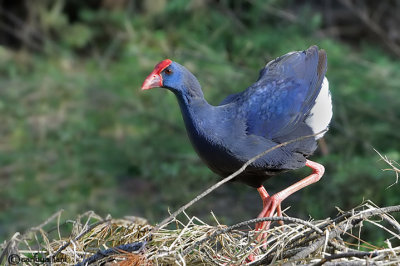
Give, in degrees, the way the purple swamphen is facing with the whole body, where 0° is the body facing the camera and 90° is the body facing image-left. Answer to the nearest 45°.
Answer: approximately 90°

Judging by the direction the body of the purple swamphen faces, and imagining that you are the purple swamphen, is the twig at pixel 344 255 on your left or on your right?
on your left
